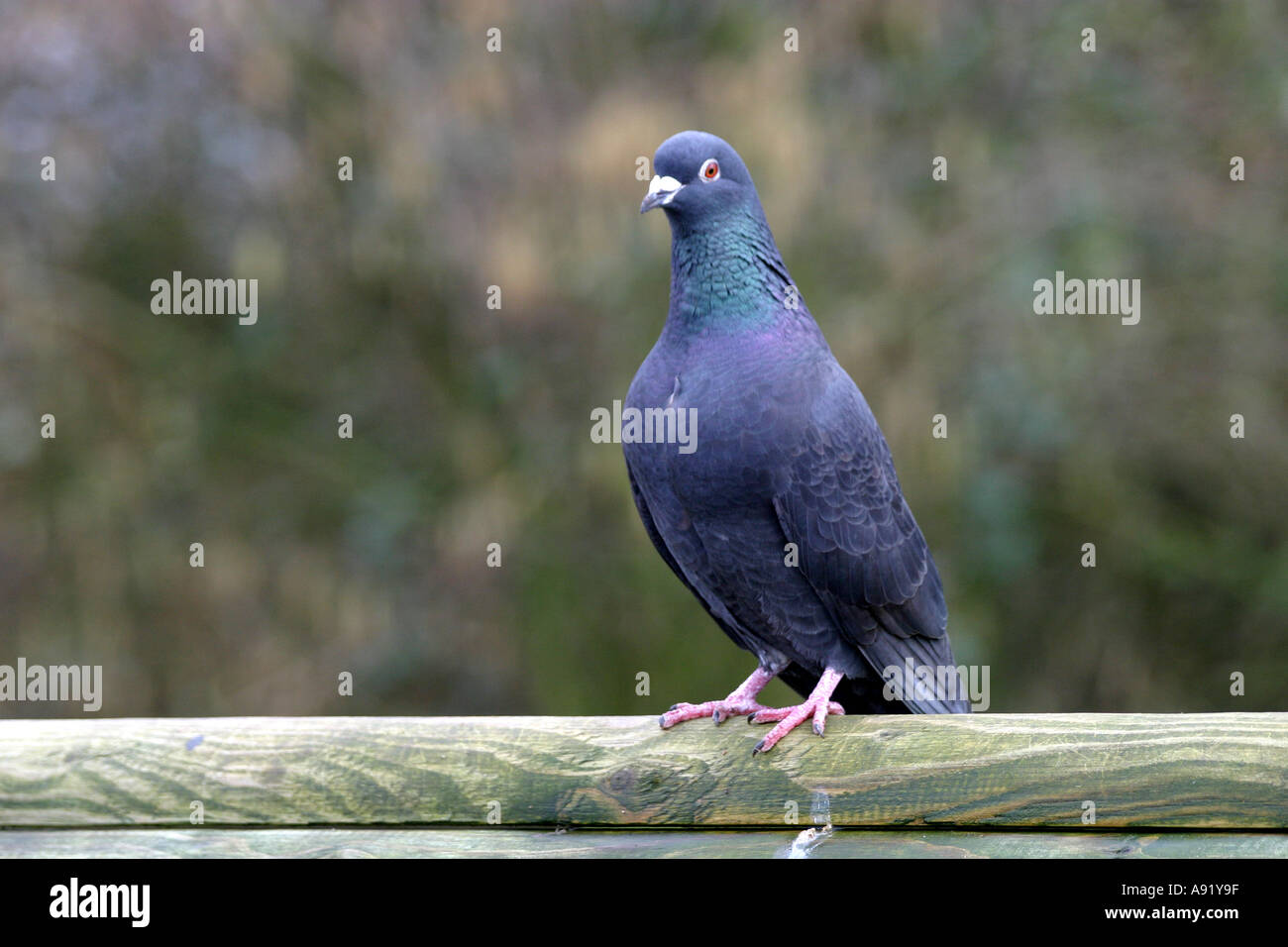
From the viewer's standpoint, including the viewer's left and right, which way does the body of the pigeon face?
facing the viewer and to the left of the viewer
